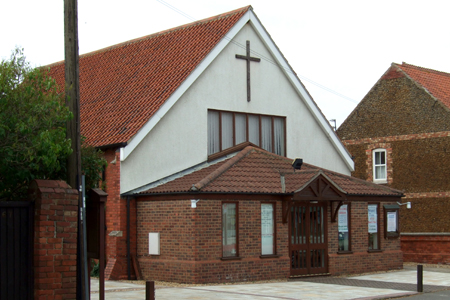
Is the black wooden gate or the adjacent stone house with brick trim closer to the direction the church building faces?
the black wooden gate

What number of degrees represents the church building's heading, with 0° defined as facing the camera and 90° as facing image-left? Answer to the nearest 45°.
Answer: approximately 315°

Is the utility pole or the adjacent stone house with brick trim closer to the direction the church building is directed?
the utility pole

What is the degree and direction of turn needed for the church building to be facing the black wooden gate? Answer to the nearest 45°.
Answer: approximately 45° to its right

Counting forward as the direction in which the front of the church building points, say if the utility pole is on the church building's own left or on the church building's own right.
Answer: on the church building's own right

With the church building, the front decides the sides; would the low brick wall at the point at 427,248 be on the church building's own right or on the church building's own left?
on the church building's own left

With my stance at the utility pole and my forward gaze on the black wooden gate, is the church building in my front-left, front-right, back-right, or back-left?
back-right

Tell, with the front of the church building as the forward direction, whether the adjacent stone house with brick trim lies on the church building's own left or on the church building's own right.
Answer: on the church building's own left
